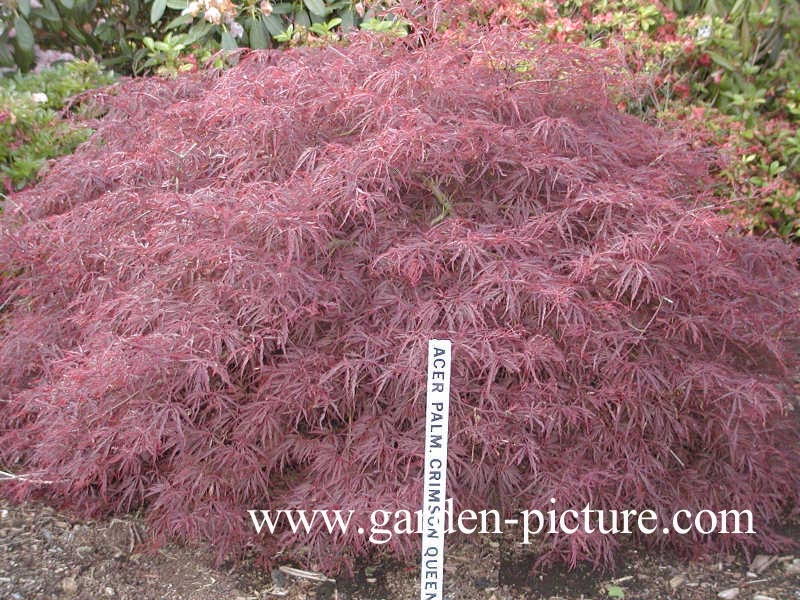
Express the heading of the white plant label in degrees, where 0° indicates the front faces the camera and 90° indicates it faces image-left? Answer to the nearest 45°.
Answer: approximately 0°

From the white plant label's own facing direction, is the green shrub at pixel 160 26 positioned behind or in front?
behind
